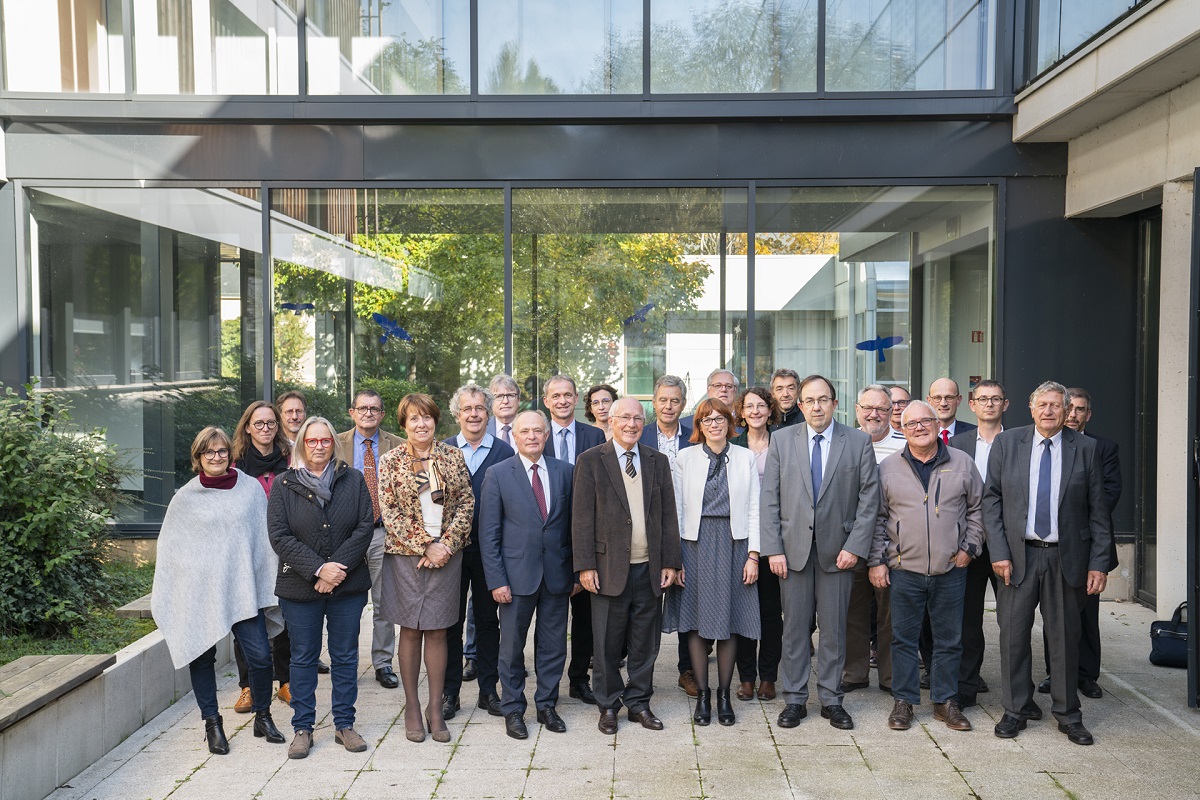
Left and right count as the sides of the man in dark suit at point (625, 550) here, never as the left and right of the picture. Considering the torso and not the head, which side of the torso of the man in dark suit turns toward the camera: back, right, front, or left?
front

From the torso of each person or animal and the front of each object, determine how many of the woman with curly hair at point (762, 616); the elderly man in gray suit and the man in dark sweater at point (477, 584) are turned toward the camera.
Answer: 3

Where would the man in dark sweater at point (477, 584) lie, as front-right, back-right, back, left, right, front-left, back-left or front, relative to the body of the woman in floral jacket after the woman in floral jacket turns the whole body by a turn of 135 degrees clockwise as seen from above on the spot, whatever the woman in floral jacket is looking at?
right

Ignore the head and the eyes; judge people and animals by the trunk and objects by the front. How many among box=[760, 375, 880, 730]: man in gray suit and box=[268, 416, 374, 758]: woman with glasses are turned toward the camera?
2

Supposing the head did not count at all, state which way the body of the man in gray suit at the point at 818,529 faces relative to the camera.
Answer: toward the camera

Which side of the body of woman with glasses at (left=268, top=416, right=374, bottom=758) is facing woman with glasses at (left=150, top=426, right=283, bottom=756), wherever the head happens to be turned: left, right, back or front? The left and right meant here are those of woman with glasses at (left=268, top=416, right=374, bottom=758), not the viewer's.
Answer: right

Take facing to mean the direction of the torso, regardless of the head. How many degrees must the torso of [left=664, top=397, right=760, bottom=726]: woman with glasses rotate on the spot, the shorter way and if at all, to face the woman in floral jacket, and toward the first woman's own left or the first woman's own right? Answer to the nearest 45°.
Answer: approximately 90° to the first woman's own right

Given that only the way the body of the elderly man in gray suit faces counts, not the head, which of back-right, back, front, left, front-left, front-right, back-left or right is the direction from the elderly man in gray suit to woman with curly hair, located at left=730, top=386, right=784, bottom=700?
right

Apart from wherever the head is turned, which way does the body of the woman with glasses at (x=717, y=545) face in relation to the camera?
toward the camera

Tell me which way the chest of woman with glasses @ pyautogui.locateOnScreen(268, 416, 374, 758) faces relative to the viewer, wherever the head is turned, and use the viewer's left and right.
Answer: facing the viewer

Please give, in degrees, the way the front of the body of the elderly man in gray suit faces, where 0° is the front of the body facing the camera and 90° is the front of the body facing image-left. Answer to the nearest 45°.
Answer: approximately 0°
